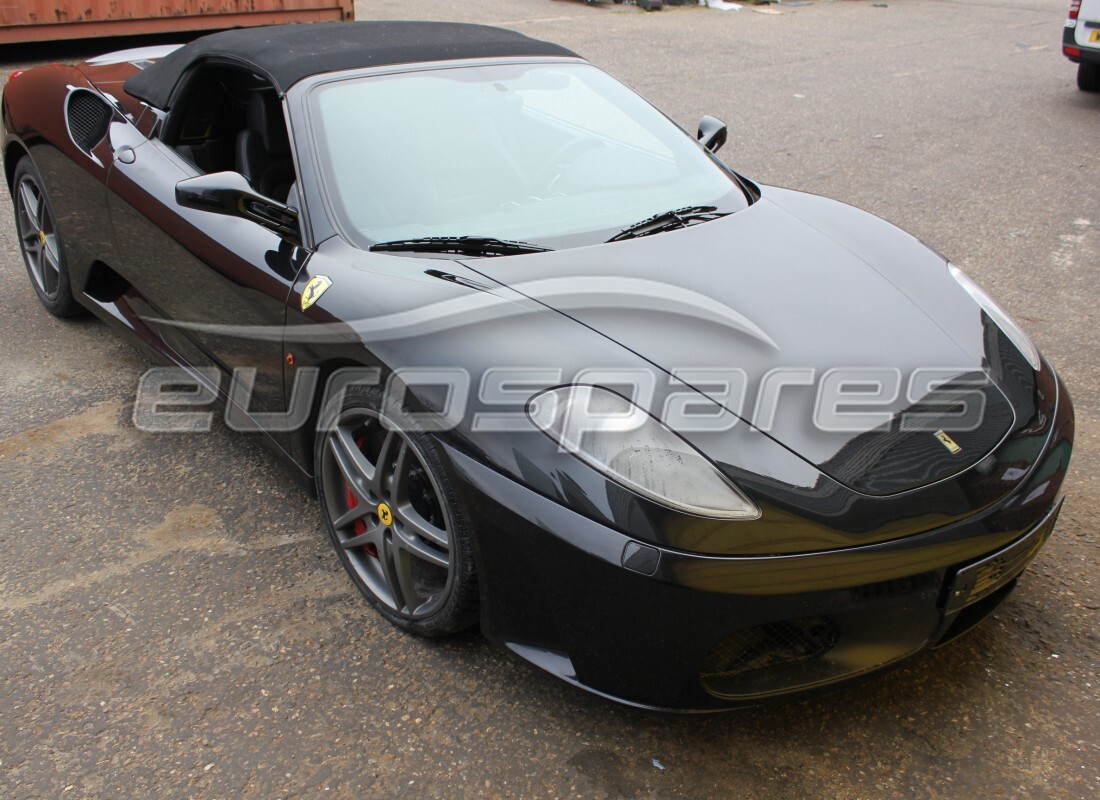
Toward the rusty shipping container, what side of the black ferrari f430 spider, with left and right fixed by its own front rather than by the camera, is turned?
back

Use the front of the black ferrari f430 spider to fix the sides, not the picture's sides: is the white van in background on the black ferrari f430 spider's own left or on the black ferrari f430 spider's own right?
on the black ferrari f430 spider's own left

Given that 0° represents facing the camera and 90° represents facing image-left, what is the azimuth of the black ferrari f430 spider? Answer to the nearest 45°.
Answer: approximately 315°
